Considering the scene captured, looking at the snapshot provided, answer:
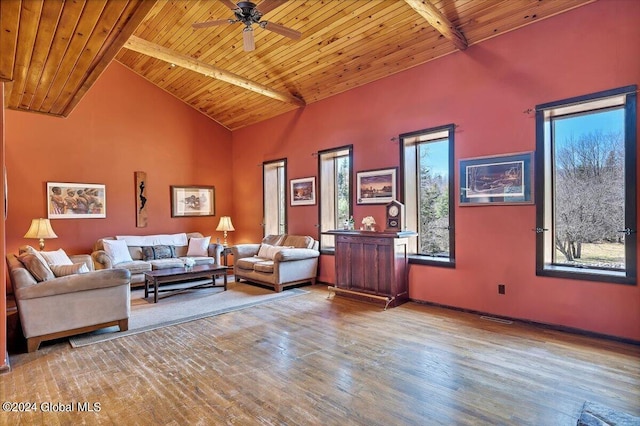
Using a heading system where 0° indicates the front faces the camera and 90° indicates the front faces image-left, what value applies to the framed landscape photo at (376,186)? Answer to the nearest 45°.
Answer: approximately 45°

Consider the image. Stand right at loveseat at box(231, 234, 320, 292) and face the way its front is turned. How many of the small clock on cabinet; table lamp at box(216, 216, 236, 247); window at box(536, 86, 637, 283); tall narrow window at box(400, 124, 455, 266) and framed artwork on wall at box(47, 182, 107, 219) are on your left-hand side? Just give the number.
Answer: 3

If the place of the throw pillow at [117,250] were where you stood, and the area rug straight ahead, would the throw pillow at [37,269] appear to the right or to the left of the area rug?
right

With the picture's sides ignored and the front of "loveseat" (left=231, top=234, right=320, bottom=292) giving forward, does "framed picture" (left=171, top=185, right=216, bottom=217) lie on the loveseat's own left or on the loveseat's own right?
on the loveseat's own right

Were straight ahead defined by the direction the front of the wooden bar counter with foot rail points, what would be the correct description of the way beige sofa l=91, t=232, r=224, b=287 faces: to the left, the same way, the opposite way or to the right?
to the left

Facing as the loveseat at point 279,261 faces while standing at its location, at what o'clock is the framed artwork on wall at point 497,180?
The framed artwork on wall is roughly at 9 o'clock from the loveseat.

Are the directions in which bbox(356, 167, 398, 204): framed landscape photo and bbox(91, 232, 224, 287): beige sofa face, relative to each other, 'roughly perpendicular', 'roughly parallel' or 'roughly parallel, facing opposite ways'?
roughly perpendicular

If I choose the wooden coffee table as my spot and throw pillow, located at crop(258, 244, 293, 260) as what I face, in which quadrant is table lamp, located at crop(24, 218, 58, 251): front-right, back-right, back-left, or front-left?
back-left

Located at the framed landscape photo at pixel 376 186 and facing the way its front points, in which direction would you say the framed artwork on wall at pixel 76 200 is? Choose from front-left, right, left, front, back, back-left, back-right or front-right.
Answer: front-right
